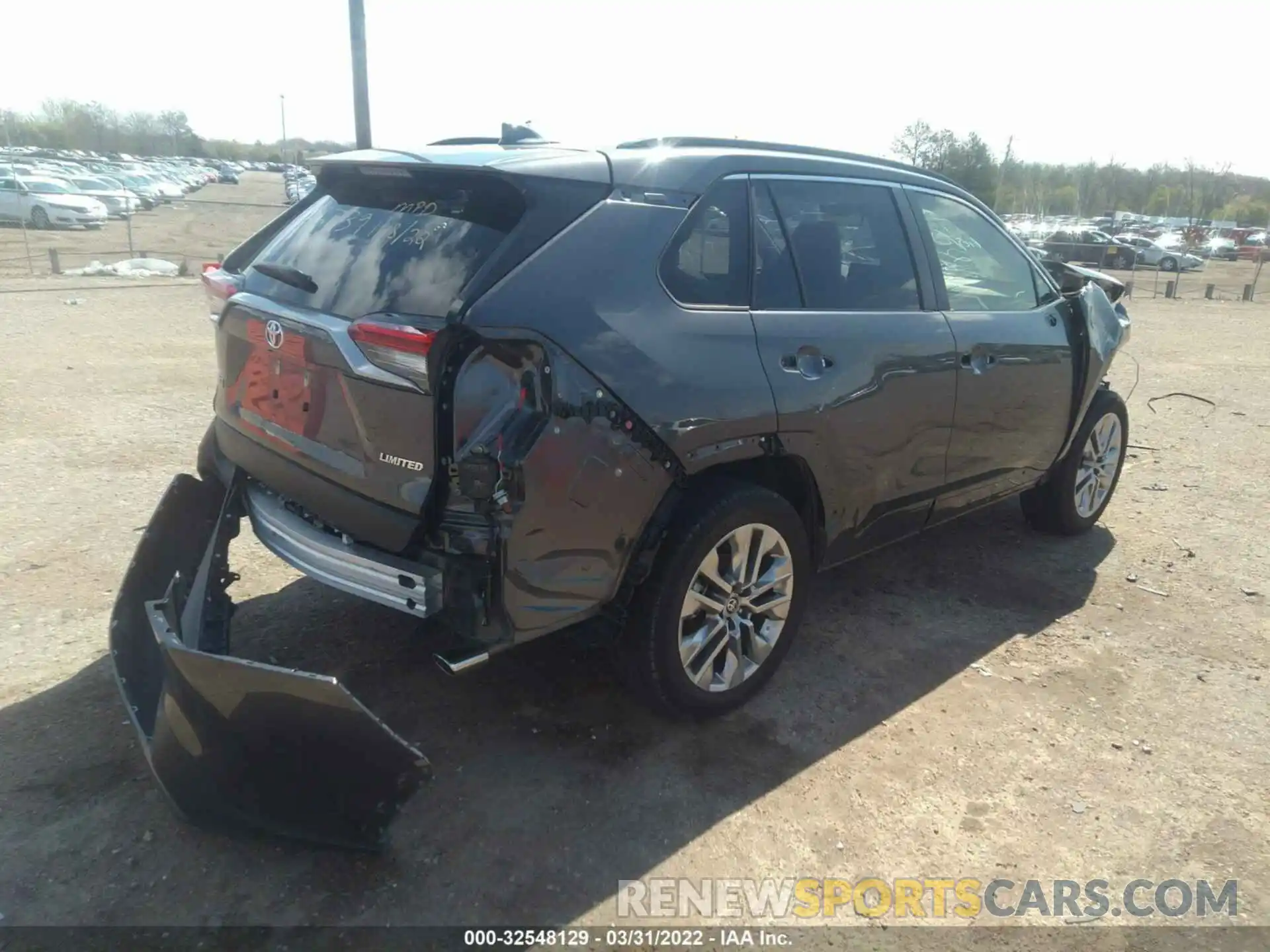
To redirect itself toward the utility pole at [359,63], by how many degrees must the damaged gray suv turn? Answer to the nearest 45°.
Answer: approximately 45° to its left

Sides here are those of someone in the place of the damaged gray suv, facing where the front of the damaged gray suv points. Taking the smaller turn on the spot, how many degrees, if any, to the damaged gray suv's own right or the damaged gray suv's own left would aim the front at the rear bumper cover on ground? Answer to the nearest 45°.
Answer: approximately 180°

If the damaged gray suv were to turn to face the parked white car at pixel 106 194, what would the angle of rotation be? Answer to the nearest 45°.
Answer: approximately 90° to its left

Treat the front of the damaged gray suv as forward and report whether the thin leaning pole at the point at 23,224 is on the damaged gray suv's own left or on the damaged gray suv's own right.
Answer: on the damaged gray suv's own left

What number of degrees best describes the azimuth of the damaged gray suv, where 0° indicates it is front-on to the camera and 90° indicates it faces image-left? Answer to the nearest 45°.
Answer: approximately 225°

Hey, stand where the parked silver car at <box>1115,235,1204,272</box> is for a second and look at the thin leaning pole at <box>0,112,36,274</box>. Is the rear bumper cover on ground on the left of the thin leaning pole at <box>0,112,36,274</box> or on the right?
left

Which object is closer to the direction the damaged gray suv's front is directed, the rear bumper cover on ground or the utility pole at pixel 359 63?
the utility pole

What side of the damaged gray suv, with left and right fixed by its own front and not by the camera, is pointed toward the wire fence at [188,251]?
left

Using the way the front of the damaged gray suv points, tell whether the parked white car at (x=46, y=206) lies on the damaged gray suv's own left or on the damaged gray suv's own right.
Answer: on the damaged gray suv's own left
